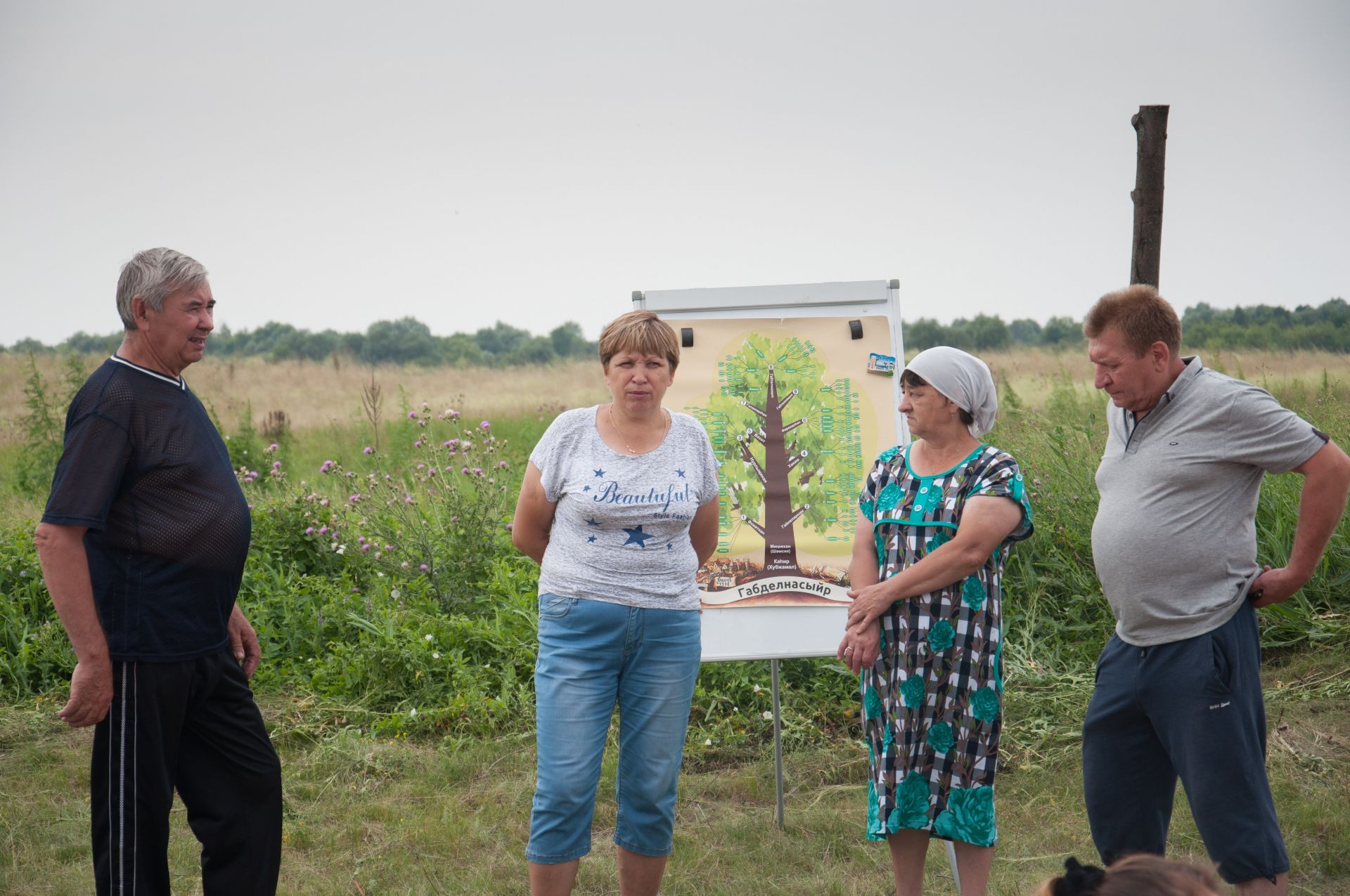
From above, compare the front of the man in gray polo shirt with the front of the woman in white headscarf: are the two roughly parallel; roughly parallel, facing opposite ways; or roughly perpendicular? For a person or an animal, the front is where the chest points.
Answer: roughly parallel

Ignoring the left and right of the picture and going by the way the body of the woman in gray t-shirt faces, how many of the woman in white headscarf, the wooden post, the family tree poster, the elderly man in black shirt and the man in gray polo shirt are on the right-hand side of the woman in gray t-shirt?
1

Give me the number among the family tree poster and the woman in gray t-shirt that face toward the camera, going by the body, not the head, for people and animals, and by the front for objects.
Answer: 2

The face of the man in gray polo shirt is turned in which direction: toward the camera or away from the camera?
toward the camera

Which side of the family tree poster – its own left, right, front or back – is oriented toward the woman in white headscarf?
front

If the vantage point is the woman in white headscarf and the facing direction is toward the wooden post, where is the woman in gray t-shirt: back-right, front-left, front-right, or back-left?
back-left

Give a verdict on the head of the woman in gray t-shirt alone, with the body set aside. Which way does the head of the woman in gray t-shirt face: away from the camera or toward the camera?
toward the camera

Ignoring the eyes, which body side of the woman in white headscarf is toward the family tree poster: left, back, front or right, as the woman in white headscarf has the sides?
right

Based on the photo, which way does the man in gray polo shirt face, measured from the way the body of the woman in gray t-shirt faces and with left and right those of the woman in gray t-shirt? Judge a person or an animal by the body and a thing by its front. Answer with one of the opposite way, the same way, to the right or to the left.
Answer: to the right

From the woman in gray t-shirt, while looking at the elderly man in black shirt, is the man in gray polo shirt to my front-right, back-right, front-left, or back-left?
back-left

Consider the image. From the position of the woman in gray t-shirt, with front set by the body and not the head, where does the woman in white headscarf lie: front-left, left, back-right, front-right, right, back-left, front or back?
left

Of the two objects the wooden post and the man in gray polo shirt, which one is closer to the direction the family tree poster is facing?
the man in gray polo shirt

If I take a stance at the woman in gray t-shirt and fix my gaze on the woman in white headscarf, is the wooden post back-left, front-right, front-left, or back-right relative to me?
front-left

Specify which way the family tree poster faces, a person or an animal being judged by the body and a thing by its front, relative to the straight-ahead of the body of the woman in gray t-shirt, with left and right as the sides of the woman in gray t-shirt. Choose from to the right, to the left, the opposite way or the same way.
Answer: the same way

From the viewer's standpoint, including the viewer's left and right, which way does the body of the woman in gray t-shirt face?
facing the viewer

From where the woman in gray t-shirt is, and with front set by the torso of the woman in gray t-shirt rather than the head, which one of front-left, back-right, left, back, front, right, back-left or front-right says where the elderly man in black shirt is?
right

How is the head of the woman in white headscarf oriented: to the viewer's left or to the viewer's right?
to the viewer's left

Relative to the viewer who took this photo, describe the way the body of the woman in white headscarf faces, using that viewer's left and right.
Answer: facing the viewer and to the left of the viewer
